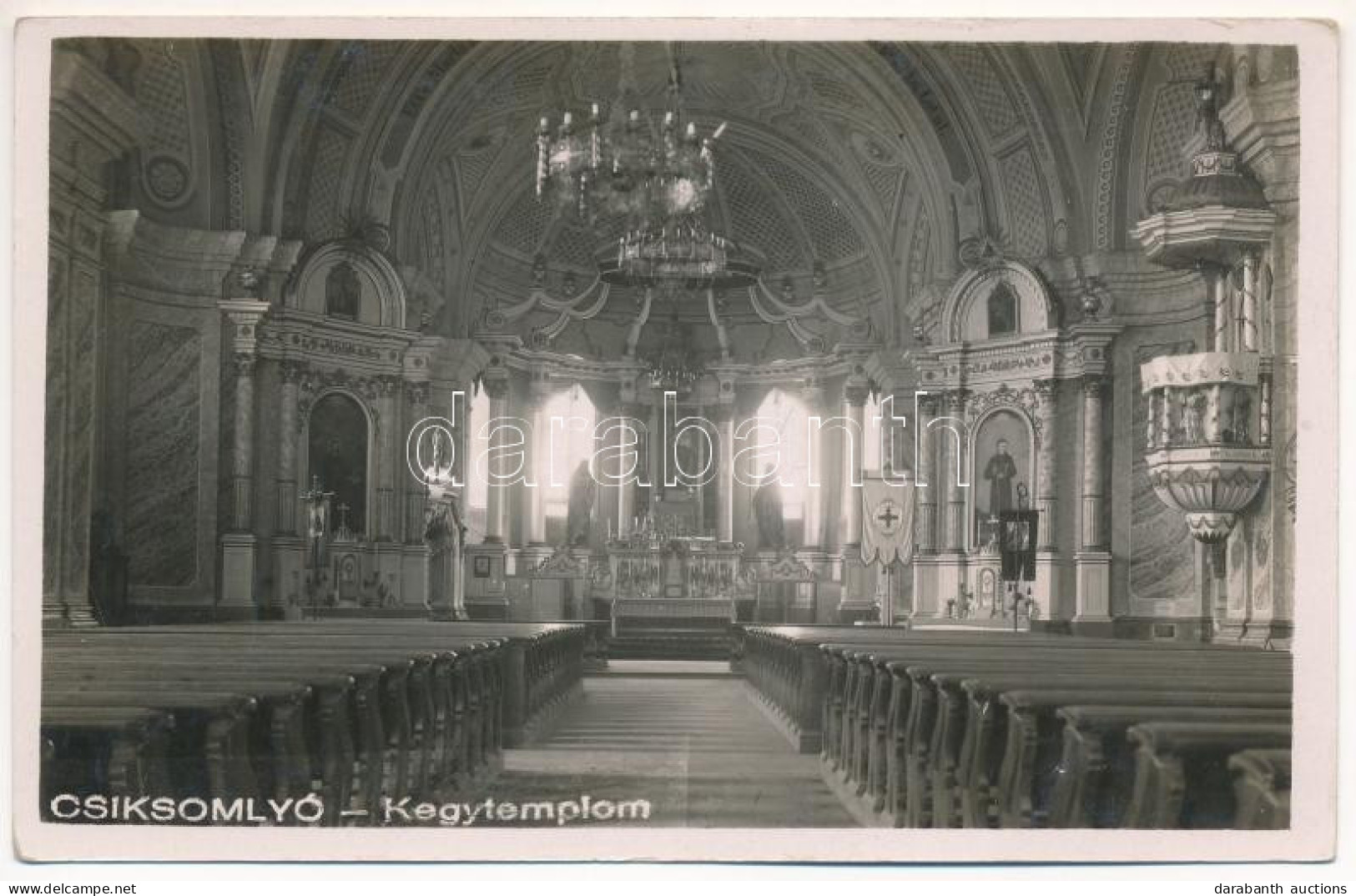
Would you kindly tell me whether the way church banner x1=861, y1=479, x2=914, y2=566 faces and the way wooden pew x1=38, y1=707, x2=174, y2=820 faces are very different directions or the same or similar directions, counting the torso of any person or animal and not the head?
very different directions

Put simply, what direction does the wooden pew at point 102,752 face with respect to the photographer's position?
facing away from the viewer

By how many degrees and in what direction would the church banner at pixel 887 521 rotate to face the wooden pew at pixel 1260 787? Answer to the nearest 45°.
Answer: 0° — it already faces it

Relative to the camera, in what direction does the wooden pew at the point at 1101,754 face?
facing away from the viewer

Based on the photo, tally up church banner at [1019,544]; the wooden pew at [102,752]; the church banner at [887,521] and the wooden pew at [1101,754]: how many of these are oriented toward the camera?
2

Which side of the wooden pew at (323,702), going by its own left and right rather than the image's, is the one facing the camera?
back

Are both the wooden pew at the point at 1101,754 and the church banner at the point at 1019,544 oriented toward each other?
yes

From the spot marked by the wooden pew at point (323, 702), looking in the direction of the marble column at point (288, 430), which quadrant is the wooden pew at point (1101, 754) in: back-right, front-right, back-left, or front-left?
back-right
